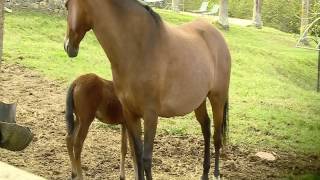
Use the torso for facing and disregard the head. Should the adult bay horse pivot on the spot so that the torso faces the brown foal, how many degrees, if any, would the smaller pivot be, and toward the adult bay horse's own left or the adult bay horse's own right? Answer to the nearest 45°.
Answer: approximately 90° to the adult bay horse's own right

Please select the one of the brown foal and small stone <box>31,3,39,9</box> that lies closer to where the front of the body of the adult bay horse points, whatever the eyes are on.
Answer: the brown foal

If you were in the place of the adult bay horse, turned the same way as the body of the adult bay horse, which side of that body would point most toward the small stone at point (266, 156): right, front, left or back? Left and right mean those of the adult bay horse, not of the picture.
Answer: back

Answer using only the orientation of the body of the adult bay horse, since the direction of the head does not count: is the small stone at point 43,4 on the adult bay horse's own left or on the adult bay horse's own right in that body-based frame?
on the adult bay horse's own right

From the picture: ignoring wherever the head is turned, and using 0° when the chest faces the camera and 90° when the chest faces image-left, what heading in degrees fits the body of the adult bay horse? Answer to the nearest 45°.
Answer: approximately 45°
